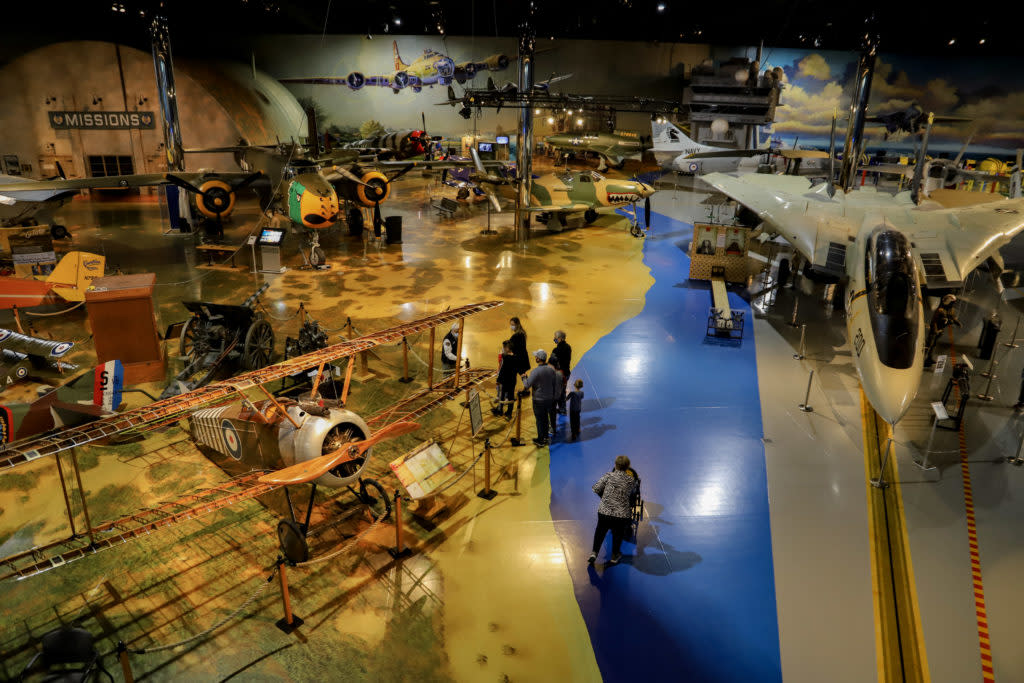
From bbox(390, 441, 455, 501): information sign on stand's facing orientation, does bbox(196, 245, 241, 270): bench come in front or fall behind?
behind

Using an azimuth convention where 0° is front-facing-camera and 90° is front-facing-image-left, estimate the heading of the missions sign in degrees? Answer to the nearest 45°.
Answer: approximately 0°

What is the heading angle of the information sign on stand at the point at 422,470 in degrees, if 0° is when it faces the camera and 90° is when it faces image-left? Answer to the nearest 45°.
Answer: approximately 315°

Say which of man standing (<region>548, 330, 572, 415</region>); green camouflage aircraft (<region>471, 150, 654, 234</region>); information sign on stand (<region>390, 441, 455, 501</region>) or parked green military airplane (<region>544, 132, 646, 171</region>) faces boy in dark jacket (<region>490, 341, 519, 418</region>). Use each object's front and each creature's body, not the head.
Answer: the man standing

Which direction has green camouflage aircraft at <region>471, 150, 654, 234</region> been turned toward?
to the viewer's right

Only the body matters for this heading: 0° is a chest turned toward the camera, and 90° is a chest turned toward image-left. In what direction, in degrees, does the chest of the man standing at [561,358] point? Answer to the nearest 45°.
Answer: approximately 90°

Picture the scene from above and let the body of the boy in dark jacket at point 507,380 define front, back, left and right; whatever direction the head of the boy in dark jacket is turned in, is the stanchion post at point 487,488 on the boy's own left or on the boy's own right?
on the boy's own left
